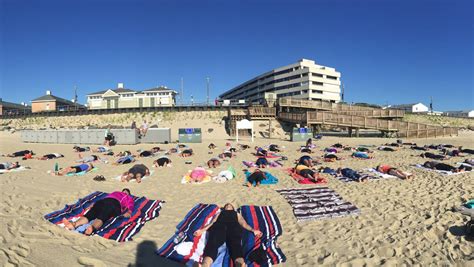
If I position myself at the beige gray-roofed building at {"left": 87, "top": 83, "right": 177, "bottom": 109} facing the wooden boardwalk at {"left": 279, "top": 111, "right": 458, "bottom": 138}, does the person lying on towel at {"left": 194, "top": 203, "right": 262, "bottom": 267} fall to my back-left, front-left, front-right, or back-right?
front-right

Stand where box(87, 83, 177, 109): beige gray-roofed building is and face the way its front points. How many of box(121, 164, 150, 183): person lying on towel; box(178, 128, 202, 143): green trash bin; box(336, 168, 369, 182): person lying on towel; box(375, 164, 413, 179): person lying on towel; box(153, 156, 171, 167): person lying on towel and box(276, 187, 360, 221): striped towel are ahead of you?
6

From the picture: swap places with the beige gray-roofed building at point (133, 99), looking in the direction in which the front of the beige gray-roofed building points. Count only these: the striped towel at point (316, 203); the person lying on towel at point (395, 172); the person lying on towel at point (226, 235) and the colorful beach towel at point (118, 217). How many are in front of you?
4

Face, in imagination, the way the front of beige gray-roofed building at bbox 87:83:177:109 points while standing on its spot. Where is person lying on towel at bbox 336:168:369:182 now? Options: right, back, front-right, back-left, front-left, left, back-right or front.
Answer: front

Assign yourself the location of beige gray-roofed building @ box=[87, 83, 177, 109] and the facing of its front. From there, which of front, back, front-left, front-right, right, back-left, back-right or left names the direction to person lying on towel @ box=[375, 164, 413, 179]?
front

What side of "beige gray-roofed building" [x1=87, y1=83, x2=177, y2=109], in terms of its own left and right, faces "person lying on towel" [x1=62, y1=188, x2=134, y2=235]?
front

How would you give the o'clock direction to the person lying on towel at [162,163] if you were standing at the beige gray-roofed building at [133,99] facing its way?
The person lying on towel is roughly at 12 o'clock from the beige gray-roofed building.

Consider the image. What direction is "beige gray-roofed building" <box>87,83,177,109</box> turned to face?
toward the camera

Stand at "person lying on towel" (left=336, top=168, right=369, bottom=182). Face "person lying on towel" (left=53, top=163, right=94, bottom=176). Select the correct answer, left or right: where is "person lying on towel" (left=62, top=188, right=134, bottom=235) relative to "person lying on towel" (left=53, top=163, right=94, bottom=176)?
left

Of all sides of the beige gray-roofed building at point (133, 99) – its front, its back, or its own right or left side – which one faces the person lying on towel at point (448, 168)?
front

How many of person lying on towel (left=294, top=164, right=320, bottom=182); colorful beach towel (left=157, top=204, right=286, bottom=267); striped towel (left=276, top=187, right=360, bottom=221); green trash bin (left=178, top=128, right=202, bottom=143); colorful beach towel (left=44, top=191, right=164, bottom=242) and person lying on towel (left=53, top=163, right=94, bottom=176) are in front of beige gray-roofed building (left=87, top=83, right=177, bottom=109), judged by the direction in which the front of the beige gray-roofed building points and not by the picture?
6

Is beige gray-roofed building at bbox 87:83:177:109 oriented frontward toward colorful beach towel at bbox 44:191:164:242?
yes

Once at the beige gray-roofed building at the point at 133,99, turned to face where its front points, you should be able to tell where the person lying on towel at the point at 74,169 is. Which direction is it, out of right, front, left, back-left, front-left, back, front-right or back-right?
front

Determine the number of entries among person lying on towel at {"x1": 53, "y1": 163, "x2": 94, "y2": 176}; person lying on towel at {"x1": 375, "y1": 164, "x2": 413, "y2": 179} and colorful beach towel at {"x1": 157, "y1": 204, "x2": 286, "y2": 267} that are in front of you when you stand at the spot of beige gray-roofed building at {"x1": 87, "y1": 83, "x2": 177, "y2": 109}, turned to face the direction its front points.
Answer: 3

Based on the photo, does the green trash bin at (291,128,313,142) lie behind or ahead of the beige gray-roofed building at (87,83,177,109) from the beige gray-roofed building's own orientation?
ahead
